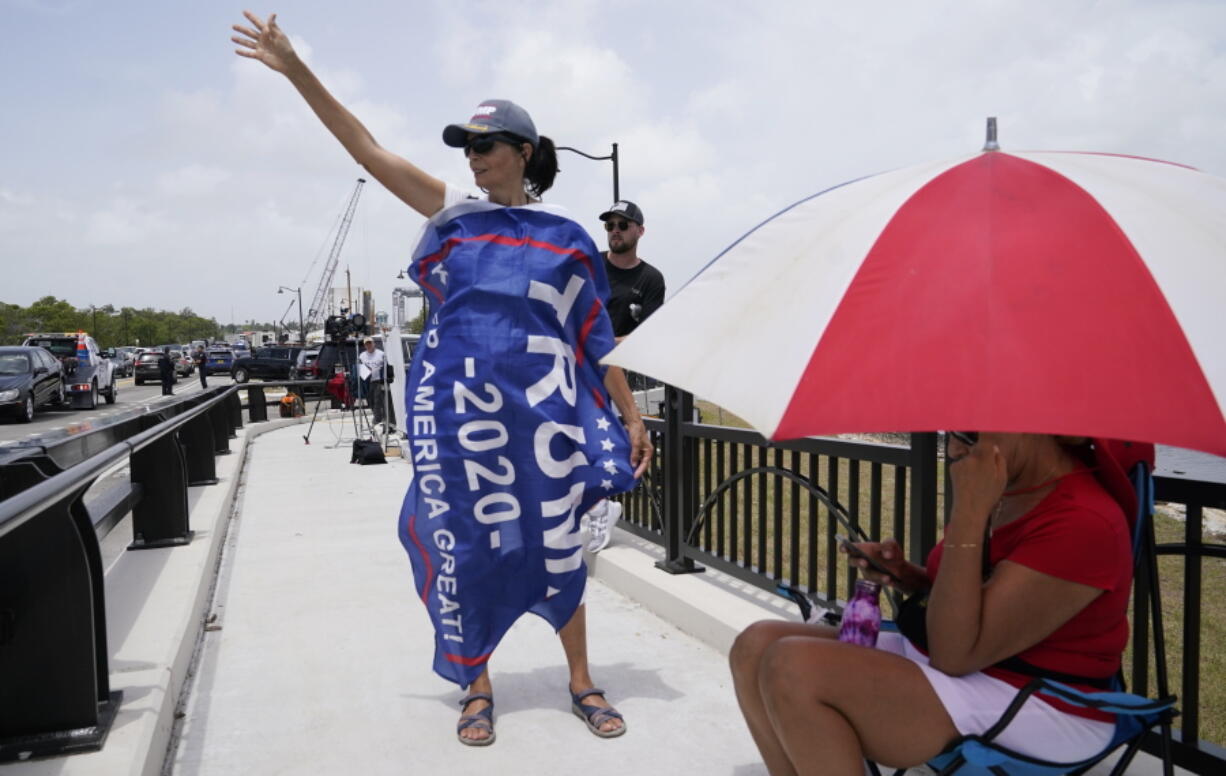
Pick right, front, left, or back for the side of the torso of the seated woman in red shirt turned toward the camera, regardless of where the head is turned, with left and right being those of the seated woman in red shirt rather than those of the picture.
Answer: left

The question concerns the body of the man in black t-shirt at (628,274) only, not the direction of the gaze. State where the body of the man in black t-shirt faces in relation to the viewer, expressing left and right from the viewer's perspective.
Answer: facing the viewer and to the left of the viewer

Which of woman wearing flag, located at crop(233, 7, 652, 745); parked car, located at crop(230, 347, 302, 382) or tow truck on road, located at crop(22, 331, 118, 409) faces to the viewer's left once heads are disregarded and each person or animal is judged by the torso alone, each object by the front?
parked car, located at crop(230, 347, 302, 382)

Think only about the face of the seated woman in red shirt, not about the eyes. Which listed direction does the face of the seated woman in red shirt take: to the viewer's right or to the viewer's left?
to the viewer's left

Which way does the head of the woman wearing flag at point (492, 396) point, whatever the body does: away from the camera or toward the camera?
toward the camera

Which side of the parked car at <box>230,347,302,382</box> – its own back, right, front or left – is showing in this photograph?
left

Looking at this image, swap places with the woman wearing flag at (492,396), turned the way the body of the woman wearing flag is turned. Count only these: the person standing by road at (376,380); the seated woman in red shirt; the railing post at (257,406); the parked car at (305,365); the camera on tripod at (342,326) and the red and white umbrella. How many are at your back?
4

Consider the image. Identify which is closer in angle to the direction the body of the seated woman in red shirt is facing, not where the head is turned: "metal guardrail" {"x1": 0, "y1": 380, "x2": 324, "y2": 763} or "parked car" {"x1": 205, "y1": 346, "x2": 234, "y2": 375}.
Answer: the metal guardrail

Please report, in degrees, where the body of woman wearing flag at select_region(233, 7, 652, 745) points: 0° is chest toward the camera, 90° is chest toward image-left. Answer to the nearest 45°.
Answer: approximately 0°

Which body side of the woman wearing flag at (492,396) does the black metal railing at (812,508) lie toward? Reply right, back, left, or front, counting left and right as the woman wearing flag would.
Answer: left

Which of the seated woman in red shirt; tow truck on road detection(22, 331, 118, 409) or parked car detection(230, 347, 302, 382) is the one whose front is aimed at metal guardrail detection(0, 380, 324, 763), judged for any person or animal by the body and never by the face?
the seated woman in red shirt

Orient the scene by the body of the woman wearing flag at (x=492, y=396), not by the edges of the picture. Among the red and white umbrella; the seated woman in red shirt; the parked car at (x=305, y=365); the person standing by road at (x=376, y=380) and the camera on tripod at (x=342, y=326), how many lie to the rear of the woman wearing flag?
3
